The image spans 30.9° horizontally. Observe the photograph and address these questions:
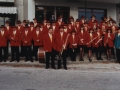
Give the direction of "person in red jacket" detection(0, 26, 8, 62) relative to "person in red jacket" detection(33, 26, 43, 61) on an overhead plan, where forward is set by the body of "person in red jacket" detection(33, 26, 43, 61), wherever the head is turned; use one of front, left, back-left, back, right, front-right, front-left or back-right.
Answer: right

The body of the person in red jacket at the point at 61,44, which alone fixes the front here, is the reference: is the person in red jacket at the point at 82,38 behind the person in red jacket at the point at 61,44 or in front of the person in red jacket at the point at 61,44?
behind

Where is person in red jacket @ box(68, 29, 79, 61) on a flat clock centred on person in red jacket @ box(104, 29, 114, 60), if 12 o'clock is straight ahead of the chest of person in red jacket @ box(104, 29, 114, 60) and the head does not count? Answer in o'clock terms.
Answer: person in red jacket @ box(68, 29, 79, 61) is roughly at 2 o'clock from person in red jacket @ box(104, 29, 114, 60).

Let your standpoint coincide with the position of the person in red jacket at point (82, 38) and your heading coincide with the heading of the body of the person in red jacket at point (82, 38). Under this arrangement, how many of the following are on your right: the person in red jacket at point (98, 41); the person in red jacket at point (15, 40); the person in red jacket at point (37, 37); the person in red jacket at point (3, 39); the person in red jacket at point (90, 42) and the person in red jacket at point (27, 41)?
4

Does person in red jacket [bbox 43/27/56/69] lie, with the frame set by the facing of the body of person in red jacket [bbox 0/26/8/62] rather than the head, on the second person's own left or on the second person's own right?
on the second person's own left

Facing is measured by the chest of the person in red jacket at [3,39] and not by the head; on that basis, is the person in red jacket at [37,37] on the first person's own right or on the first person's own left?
on the first person's own left

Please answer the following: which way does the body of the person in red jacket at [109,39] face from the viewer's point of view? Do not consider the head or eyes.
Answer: toward the camera

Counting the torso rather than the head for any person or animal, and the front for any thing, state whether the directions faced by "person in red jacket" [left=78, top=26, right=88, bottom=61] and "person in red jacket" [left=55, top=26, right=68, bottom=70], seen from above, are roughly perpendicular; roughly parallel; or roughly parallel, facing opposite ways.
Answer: roughly parallel

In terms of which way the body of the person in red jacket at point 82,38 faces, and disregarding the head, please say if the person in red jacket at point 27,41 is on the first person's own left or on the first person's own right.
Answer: on the first person's own right

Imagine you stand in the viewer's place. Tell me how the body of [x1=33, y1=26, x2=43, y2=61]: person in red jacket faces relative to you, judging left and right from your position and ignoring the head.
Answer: facing the viewer

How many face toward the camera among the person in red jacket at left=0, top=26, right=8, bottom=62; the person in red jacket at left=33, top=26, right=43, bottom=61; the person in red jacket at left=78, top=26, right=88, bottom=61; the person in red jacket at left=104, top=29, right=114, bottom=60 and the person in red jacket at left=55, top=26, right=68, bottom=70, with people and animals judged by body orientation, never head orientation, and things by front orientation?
5

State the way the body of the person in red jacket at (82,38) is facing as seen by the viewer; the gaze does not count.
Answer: toward the camera

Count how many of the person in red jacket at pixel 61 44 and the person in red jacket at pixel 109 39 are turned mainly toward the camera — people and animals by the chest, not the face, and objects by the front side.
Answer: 2

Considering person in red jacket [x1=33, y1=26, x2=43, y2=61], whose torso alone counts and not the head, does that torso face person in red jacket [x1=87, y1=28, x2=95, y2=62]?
no

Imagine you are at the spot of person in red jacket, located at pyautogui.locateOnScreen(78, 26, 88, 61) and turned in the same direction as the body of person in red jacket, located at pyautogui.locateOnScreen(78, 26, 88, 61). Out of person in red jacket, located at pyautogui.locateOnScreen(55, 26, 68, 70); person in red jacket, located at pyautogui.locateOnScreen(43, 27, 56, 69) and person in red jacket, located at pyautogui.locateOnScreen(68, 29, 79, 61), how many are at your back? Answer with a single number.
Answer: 0

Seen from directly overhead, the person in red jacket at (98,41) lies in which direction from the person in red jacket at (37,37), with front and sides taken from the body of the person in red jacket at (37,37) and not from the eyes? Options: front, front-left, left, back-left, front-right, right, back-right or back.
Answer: left

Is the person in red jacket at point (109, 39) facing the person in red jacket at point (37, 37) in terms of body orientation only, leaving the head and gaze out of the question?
no

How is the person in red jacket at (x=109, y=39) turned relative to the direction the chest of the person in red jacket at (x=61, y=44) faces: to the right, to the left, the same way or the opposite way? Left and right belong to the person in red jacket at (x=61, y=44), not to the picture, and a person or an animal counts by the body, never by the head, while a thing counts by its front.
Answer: the same way

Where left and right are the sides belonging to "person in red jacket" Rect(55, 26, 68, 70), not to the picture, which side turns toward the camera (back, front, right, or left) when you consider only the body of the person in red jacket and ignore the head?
front

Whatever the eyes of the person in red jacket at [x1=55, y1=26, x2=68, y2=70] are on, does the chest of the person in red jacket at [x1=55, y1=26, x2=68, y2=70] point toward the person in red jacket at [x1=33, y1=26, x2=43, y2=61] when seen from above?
no
